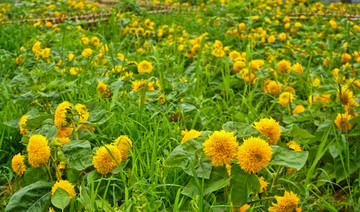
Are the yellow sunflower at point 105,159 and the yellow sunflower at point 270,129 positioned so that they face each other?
no

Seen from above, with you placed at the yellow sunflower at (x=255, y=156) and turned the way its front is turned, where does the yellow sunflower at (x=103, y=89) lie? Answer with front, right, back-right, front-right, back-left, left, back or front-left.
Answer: back-right

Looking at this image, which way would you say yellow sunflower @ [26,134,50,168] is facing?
toward the camera

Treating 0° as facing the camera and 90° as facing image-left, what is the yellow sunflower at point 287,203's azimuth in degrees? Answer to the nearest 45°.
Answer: approximately 0°

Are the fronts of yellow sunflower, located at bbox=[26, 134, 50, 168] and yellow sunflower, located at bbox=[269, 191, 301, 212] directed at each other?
no

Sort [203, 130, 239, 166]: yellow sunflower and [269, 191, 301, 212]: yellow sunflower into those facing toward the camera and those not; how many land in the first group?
2

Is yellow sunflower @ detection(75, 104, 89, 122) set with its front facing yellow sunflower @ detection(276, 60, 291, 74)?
no

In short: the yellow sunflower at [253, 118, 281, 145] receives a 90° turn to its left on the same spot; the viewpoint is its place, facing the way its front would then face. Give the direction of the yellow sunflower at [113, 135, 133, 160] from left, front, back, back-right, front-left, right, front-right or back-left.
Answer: back

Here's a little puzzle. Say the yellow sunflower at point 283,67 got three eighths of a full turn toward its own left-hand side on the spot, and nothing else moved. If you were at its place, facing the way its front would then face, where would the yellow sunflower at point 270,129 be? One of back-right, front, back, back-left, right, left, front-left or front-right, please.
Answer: back-right

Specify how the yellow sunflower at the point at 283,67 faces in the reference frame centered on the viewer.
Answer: facing the viewer

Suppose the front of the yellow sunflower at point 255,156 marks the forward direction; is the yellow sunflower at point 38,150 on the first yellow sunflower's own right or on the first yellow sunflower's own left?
on the first yellow sunflower's own right

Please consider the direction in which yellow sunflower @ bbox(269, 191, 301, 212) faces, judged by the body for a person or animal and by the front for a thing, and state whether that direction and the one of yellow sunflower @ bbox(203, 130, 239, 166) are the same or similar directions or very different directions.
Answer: same or similar directions

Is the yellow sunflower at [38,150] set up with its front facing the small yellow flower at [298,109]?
no

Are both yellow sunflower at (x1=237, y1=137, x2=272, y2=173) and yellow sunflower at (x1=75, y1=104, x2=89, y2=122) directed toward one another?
no

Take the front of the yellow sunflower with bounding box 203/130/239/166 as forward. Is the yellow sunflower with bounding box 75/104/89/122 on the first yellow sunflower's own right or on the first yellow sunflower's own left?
on the first yellow sunflower's own right

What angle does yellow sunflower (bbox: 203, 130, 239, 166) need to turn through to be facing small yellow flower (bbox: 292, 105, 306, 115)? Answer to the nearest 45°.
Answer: approximately 135° to its left

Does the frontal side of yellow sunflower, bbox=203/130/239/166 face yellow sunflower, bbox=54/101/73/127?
no

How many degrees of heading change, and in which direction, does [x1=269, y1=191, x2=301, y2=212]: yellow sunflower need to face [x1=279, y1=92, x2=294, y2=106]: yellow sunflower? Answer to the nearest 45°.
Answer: approximately 180°

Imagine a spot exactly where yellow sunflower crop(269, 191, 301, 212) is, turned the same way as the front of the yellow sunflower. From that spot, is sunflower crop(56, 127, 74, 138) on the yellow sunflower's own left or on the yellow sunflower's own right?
on the yellow sunflower's own right

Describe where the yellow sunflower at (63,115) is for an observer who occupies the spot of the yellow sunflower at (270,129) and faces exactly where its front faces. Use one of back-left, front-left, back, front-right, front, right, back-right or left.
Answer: right
